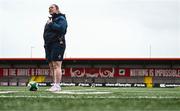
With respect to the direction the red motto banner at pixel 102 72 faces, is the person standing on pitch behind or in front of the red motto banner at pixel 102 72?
in front

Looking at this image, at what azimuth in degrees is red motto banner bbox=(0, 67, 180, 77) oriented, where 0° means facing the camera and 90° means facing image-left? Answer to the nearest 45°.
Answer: approximately 0°

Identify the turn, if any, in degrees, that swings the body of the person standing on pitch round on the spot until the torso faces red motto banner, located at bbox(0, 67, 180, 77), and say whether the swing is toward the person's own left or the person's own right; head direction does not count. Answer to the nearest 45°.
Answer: approximately 135° to the person's own right

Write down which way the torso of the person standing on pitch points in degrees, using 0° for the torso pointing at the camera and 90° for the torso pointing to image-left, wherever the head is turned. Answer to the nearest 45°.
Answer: approximately 45°
